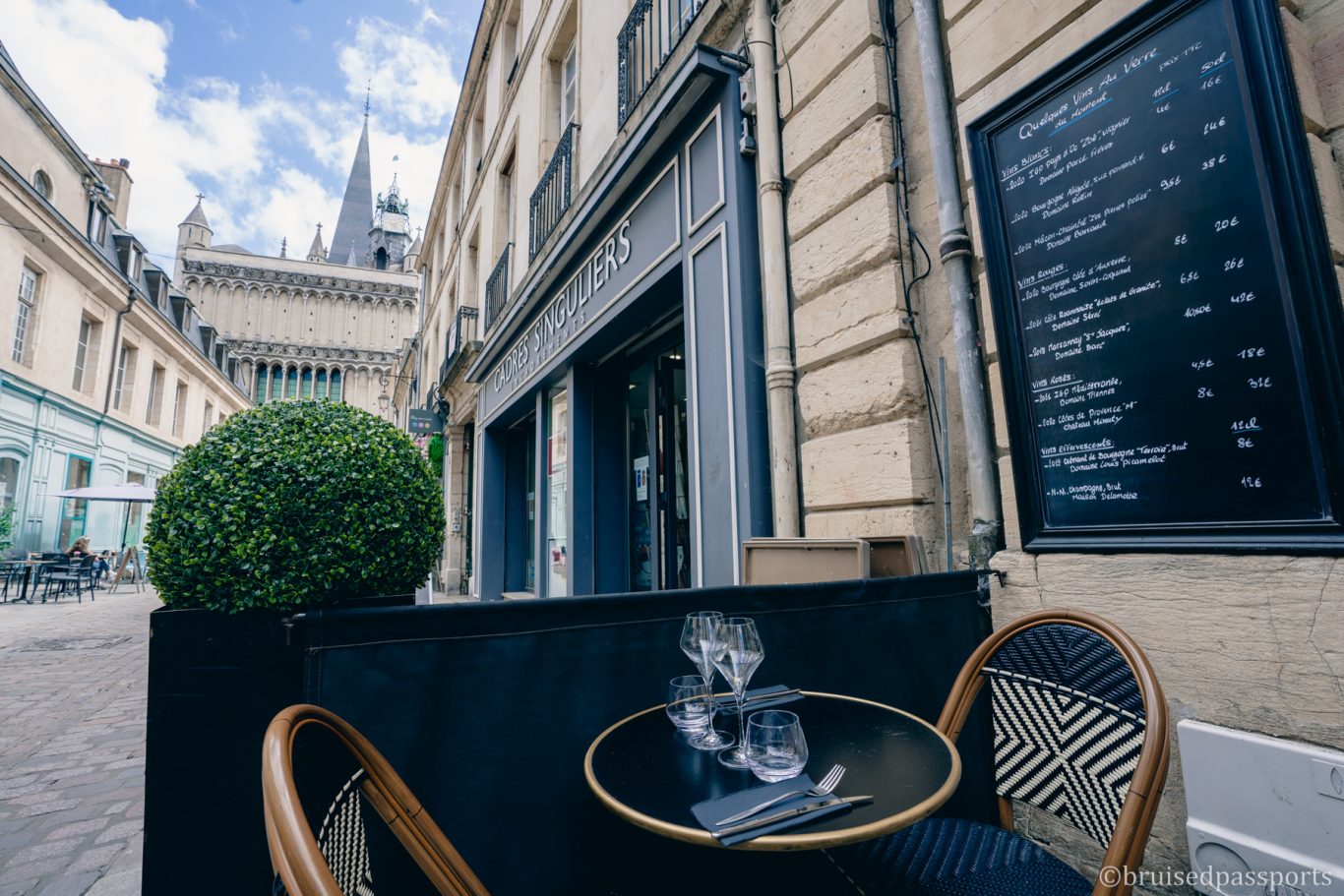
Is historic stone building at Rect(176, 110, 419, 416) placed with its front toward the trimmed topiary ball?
yes

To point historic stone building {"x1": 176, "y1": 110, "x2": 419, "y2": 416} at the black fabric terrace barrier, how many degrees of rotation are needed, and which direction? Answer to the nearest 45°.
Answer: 0° — it already faces it

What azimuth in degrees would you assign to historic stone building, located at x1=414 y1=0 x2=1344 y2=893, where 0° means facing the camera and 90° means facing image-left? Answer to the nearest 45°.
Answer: approximately 45°

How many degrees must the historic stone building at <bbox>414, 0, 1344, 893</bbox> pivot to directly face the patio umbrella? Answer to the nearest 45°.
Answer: approximately 45° to its right

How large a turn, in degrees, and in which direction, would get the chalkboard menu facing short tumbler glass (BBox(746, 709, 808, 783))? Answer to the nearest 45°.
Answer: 0° — it already faces it

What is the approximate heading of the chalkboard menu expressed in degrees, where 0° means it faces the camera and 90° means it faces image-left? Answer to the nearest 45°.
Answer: approximately 45°

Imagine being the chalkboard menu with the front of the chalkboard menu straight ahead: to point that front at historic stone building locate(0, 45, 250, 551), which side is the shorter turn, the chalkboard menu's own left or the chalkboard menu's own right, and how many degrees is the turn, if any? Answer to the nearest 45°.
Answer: approximately 45° to the chalkboard menu's own right

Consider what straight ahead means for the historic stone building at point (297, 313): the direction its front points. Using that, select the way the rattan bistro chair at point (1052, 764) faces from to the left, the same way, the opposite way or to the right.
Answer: to the right

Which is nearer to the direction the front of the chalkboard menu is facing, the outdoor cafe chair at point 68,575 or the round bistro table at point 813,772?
the round bistro table

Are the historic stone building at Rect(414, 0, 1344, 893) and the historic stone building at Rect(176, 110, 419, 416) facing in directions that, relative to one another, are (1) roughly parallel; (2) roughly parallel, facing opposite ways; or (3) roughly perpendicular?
roughly perpendicular

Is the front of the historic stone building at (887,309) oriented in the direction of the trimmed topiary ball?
yes
